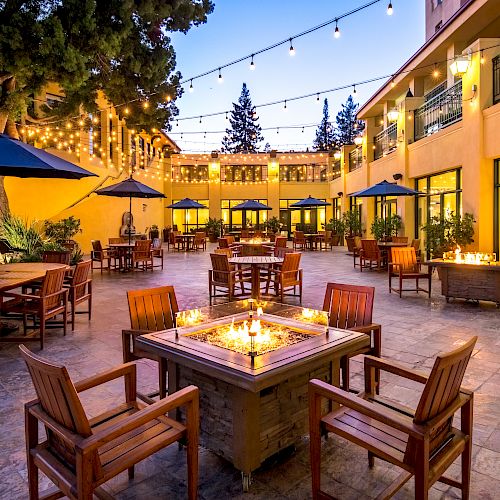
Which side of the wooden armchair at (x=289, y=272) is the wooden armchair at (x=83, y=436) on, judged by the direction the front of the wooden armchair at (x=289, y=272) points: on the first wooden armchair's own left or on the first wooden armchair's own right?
on the first wooden armchair's own left

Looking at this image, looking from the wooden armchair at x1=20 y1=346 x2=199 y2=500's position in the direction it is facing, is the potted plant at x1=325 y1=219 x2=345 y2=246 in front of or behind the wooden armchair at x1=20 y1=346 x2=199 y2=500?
in front

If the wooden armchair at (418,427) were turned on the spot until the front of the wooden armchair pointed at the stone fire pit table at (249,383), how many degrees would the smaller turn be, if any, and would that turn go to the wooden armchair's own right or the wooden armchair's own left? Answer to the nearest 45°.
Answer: approximately 45° to the wooden armchair's own left

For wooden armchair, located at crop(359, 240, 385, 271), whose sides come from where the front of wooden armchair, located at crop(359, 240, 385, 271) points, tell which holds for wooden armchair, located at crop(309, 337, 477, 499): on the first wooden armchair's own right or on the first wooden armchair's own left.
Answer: on the first wooden armchair's own right

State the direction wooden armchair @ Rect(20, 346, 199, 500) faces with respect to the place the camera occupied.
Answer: facing away from the viewer and to the right of the viewer

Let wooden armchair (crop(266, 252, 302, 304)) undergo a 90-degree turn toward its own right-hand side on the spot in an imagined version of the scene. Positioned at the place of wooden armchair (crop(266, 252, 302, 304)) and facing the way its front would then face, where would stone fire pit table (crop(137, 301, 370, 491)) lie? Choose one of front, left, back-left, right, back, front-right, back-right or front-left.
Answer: back-right

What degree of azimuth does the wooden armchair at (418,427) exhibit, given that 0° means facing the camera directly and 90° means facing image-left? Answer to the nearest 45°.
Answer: approximately 135°

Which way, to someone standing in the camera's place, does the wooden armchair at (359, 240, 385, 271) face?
facing away from the viewer and to the right of the viewer
